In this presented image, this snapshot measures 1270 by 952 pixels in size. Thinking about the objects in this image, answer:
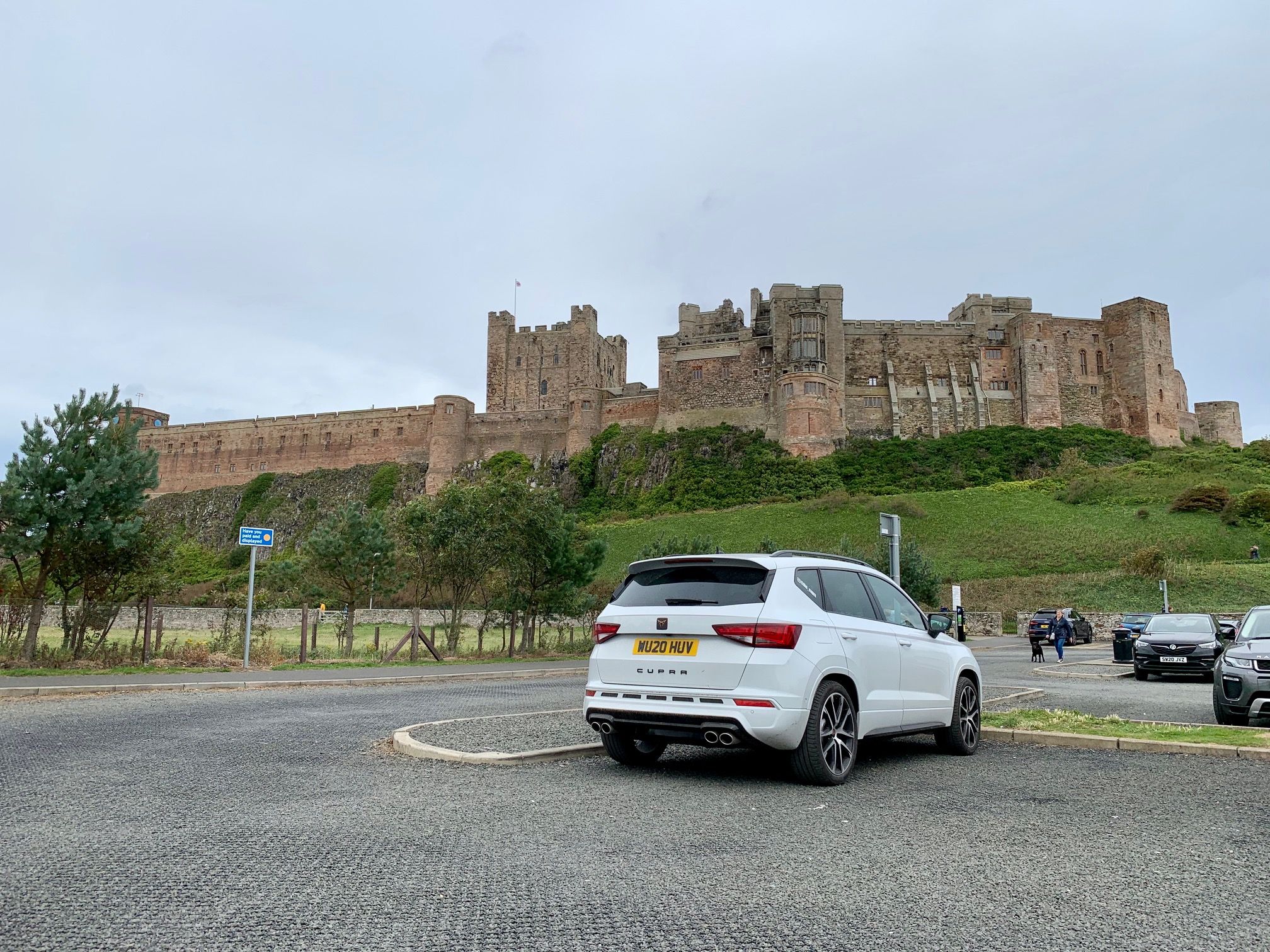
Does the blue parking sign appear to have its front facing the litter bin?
no

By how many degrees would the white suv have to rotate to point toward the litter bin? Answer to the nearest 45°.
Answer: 0° — it already faces it

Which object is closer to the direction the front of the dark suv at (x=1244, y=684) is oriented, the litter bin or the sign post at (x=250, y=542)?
the sign post

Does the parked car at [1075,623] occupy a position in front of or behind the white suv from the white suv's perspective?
in front

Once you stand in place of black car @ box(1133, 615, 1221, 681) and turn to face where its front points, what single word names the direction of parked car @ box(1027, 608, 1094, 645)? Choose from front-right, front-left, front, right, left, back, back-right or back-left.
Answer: back

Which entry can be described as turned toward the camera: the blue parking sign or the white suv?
the blue parking sign

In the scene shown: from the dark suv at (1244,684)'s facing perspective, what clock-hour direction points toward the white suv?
The white suv is roughly at 1 o'clock from the dark suv.

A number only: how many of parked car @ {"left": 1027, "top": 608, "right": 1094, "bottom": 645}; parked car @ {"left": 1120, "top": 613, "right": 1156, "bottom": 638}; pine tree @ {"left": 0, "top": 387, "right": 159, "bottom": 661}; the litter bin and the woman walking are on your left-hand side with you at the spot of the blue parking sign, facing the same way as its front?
4

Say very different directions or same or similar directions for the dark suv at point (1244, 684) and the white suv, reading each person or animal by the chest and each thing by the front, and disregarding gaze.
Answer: very different directions

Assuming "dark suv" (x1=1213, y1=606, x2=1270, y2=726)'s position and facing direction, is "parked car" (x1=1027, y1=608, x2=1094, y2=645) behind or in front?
behind

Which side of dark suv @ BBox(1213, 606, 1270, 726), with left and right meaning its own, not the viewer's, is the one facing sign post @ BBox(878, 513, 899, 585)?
right

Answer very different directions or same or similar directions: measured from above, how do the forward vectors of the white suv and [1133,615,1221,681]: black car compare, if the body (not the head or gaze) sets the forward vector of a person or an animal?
very different directions

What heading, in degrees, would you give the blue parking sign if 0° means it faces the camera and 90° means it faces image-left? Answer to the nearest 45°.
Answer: approximately 0°

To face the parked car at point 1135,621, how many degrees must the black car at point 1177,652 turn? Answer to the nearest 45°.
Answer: approximately 180°

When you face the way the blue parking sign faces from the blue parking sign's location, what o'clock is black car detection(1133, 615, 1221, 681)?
The black car is roughly at 10 o'clock from the blue parking sign.

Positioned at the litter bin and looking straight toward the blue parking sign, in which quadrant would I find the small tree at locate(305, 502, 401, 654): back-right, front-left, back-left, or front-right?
front-right

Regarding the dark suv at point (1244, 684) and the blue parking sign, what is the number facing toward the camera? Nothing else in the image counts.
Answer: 2

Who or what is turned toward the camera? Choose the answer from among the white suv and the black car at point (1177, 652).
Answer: the black car

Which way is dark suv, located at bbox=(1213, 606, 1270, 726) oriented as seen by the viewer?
toward the camera

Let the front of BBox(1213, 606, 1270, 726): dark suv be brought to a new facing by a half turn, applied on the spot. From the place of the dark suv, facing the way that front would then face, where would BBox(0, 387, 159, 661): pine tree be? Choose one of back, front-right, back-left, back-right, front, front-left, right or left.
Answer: left

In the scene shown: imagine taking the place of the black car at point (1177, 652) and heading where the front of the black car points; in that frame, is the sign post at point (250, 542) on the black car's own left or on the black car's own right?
on the black car's own right

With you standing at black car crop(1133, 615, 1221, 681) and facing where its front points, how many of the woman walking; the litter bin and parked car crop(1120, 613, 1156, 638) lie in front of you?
0

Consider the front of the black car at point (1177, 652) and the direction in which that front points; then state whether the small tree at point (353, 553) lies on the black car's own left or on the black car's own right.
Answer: on the black car's own right

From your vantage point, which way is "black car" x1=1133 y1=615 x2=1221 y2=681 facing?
toward the camera
